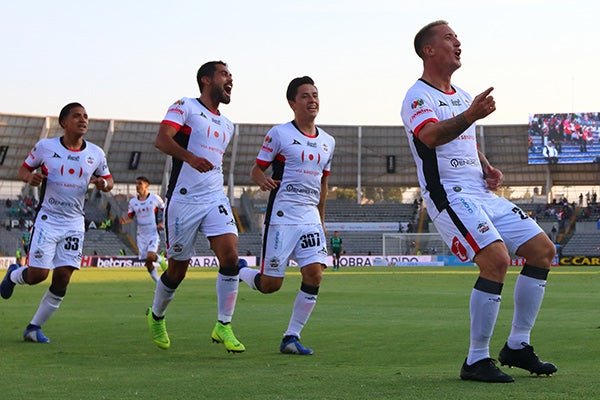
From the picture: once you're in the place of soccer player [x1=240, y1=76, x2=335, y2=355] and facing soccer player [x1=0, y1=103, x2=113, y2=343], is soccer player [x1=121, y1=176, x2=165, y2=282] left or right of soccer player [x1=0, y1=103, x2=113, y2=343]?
right

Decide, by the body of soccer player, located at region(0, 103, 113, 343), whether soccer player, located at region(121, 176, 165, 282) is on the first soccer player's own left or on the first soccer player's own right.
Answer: on the first soccer player's own left

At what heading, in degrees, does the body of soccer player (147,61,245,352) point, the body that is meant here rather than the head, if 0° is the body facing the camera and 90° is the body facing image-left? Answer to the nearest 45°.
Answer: approximately 315°

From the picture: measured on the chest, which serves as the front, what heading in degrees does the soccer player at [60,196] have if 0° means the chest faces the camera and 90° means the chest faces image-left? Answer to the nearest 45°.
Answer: approximately 315°
